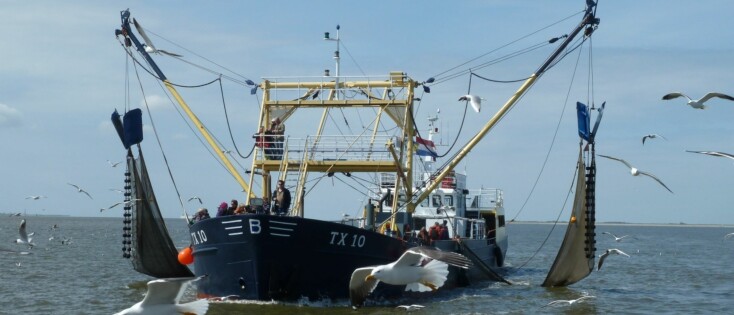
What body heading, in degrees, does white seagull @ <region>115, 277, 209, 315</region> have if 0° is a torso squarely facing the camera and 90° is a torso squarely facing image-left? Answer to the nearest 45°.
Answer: approximately 90°

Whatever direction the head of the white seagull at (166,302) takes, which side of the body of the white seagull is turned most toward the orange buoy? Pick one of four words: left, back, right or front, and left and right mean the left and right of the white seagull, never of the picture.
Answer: right
